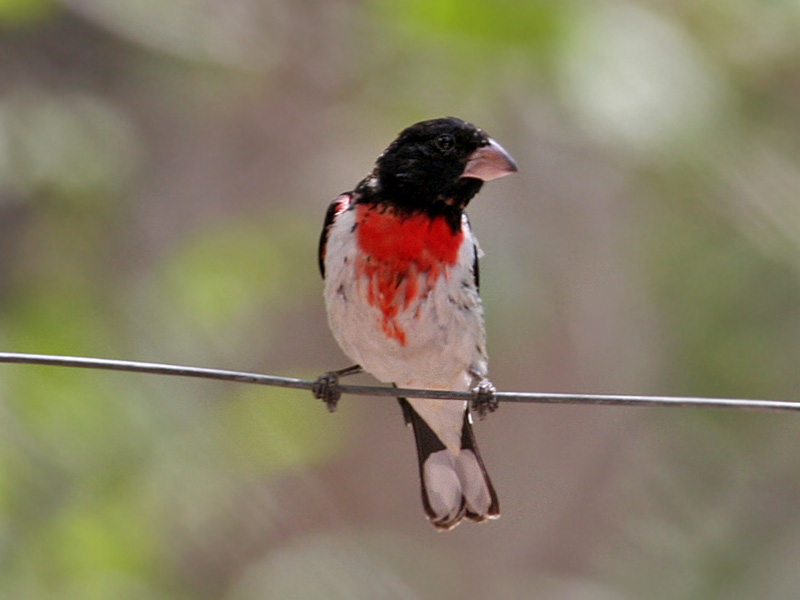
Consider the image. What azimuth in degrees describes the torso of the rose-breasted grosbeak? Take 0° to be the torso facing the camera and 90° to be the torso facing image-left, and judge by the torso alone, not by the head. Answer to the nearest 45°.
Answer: approximately 0°
